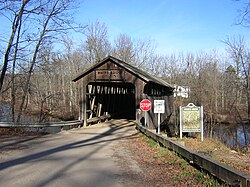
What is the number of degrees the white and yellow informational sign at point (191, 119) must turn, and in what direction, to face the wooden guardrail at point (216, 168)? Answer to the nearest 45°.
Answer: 0° — it already faces it

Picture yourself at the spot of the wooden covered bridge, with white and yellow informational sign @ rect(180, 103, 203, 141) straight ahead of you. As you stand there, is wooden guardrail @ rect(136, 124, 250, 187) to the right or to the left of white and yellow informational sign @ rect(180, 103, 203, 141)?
right

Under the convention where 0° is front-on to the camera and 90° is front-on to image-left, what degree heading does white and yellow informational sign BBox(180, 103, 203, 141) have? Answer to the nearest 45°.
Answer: approximately 0°

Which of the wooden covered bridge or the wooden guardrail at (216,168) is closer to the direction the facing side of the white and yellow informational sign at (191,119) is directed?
the wooden guardrail

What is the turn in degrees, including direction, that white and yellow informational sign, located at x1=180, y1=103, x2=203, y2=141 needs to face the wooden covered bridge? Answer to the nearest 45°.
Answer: approximately 135° to its right
